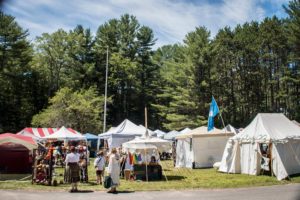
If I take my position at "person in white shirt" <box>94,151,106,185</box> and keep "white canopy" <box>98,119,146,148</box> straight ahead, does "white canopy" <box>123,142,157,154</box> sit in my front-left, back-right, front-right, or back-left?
front-right

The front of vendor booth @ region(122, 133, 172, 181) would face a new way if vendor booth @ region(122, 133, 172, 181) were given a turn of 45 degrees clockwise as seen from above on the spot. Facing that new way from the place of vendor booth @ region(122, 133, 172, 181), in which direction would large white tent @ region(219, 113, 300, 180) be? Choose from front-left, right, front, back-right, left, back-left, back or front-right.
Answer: back-left

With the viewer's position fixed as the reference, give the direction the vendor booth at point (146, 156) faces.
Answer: facing the viewer

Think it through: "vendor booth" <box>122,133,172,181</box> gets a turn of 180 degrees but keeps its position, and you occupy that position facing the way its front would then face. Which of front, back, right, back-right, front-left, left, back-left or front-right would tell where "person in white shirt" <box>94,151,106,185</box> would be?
back-left

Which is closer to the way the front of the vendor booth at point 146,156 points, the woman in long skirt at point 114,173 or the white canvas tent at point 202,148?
the woman in long skirt

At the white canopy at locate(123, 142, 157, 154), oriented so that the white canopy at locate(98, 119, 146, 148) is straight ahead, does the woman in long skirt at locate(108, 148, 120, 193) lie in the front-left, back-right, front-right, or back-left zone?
back-left

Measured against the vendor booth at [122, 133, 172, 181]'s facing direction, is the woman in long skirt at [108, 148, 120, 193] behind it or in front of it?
in front

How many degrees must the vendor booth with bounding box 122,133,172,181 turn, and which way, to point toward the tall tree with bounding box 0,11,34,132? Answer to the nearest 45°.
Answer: approximately 135° to its right

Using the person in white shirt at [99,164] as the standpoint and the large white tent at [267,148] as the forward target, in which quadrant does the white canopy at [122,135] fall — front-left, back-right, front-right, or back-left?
front-left

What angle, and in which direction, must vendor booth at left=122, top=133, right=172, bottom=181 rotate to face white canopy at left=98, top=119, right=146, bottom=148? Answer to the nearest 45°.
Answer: approximately 180°
